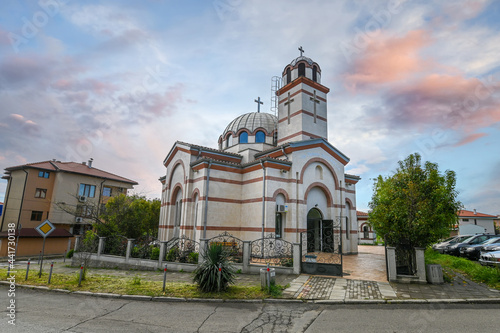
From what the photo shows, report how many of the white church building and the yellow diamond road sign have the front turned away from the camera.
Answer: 0

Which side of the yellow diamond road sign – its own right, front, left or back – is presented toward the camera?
front

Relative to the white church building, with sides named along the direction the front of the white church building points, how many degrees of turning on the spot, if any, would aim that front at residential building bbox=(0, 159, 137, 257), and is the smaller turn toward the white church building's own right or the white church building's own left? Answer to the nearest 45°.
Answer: approximately 180°

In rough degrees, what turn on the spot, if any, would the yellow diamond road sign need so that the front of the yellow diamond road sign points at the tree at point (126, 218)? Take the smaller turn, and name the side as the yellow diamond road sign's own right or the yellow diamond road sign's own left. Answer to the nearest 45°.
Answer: approximately 135° to the yellow diamond road sign's own left

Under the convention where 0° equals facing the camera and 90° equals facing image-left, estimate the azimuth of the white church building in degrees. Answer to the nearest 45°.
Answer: approximately 315°

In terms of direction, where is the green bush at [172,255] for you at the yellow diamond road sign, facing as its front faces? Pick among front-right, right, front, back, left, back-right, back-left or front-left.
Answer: left

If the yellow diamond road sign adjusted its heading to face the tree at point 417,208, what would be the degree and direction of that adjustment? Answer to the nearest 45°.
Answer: approximately 45° to its left

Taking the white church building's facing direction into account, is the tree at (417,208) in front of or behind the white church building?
in front

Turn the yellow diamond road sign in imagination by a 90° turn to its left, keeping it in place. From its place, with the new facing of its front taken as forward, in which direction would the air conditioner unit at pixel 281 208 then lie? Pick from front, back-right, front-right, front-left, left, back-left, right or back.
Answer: front

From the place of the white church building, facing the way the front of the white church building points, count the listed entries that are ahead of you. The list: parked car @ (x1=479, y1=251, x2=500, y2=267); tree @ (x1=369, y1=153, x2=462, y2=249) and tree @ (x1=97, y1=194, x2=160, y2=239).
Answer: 2

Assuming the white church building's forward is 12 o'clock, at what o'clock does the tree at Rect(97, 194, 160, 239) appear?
The tree is roughly at 5 o'clock from the white church building.
